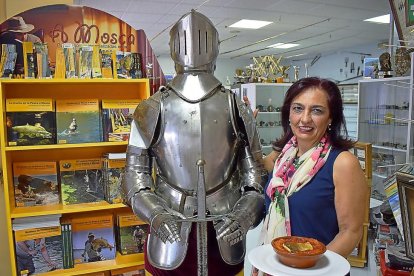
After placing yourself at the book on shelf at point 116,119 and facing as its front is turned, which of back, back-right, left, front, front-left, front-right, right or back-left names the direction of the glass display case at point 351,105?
back-left

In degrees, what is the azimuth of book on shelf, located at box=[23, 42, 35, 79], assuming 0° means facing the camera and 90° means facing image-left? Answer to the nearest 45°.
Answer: approximately 0°

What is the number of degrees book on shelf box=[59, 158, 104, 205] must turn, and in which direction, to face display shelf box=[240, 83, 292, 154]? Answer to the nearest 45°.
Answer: approximately 135° to its left

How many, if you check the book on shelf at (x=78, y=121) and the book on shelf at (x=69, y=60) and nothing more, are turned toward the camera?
2

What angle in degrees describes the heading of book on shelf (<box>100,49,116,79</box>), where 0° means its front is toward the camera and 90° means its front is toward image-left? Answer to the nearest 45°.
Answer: approximately 0°
